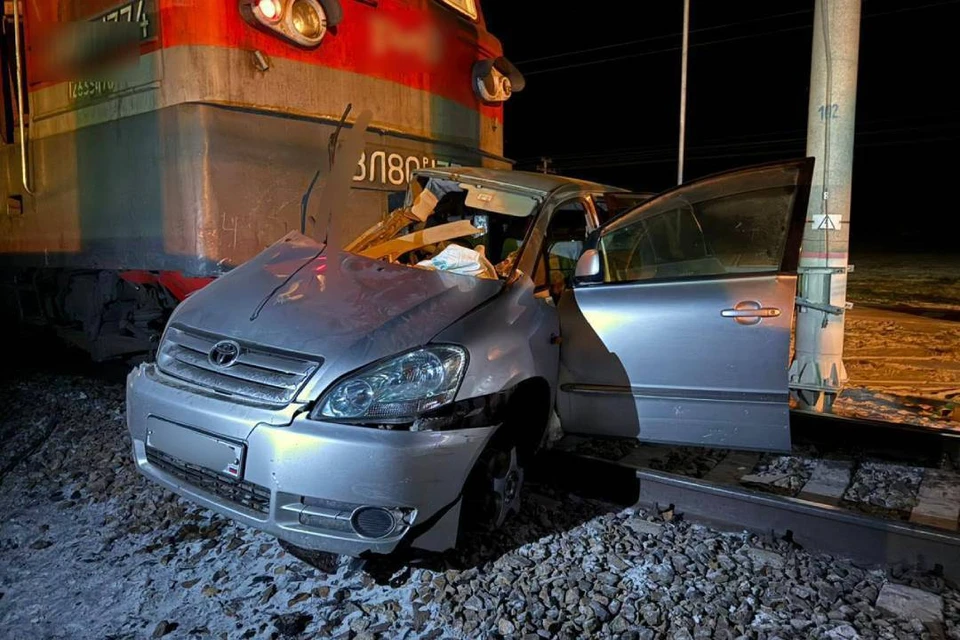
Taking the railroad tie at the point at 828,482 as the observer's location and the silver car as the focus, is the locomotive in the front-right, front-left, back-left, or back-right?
front-right

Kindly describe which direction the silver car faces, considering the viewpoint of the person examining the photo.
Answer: facing the viewer and to the left of the viewer

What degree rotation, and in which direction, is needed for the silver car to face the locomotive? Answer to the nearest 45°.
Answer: approximately 90° to its right

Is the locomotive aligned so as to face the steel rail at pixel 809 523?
yes

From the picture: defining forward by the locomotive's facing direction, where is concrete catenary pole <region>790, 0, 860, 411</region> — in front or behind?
in front

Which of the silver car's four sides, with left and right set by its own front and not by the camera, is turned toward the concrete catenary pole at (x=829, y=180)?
back

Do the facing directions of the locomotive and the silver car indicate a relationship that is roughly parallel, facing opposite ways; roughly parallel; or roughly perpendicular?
roughly perpendicular

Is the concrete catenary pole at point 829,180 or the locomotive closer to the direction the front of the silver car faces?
the locomotive

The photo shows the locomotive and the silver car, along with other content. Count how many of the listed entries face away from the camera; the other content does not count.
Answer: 0

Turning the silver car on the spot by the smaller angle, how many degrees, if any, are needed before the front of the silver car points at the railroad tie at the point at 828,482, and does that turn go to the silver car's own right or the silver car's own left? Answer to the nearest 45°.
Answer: approximately 135° to the silver car's own left

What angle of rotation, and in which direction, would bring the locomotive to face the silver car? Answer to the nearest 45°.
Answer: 0° — it already faces it

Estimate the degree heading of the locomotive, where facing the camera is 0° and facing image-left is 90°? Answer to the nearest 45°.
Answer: approximately 315°

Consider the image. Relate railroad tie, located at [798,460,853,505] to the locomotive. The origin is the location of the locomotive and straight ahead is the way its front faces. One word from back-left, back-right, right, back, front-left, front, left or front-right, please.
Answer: front
